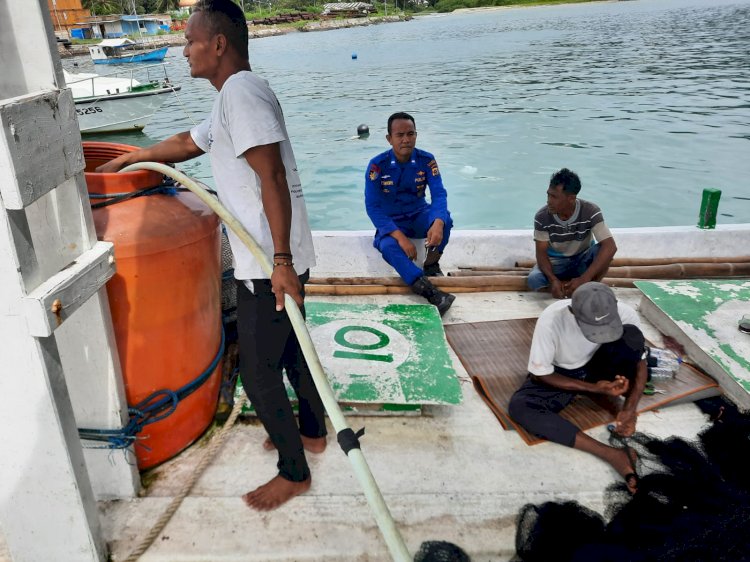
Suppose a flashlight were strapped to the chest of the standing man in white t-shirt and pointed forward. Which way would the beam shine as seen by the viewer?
to the viewer's left

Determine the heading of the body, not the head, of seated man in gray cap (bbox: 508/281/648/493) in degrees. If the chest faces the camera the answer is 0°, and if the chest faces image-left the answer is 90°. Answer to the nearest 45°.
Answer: approximately 0°

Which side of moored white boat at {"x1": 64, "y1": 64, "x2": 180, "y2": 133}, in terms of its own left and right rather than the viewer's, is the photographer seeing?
right

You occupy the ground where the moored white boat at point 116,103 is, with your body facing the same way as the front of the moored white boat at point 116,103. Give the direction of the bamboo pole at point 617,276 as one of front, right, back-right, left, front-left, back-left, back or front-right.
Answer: right

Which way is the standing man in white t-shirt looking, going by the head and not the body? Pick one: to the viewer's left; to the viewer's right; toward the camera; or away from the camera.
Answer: to the viewer's left

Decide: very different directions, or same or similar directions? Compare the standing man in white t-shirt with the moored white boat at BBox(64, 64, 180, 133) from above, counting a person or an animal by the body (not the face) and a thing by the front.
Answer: very different directions
